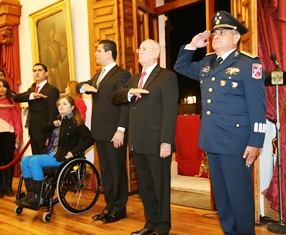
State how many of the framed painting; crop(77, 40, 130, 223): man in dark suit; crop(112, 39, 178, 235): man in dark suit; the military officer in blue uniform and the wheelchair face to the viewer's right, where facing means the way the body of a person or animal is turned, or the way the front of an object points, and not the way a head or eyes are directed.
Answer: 0

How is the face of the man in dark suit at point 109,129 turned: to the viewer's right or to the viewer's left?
to the viewer's left

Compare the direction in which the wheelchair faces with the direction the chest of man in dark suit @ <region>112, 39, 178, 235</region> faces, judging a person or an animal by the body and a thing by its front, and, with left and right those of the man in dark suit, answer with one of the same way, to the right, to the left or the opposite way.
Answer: the same way

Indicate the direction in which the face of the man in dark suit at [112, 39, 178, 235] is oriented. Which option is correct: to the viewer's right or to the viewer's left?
to the viewer's left

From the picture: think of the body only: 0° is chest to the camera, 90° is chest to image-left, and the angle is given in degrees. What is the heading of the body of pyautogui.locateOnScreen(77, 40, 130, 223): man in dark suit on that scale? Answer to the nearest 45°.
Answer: approximately 45°

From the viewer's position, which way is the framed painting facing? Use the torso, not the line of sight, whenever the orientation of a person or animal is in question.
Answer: facing the viewer and to the left of the viewer

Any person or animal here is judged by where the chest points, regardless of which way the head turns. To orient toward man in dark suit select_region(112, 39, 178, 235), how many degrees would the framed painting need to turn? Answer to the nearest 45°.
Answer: approximately 45° to its left

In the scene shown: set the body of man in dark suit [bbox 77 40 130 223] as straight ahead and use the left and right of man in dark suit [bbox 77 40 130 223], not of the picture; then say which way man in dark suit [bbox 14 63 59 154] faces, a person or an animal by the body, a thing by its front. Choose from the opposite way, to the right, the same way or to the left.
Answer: the same way

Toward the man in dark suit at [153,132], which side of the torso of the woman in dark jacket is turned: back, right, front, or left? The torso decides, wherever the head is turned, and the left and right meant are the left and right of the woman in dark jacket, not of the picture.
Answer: left

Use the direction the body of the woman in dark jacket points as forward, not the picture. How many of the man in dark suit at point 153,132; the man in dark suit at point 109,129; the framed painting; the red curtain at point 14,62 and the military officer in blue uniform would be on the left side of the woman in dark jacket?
3

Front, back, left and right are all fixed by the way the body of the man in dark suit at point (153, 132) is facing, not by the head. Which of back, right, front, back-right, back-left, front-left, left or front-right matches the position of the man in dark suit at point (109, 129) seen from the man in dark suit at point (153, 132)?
right

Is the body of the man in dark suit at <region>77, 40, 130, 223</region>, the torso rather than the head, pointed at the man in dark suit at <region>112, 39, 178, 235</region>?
no

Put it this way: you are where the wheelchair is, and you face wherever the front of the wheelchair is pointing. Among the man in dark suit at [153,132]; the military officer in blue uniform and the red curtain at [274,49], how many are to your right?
0

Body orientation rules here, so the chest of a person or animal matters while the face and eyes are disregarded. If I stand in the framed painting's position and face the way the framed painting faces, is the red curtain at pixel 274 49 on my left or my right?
on my left

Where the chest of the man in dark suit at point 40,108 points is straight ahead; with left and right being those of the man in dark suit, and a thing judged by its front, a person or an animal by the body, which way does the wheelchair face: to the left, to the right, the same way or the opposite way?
the same way

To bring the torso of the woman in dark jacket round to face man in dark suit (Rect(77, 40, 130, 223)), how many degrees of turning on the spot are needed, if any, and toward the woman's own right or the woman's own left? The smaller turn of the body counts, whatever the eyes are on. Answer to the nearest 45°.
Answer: approximately 90° to the woman's own left

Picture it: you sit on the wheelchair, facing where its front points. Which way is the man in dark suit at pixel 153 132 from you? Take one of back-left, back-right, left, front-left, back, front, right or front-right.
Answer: left

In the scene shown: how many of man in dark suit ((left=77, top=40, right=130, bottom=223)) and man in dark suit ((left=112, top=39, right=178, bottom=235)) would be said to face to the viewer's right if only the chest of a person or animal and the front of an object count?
0

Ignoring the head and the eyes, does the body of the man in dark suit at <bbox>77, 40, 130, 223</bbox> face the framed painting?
no

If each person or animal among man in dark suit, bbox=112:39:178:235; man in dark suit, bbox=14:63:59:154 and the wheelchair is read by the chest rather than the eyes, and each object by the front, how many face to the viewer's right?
0
